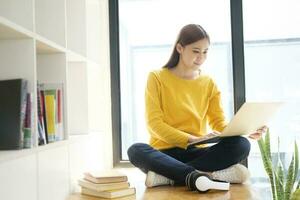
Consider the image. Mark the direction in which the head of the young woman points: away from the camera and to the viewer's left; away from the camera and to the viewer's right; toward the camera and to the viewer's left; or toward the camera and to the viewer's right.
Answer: toward the camera and to the viewer's right

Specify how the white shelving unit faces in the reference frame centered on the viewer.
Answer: facing the viewer and to the right of the viewer

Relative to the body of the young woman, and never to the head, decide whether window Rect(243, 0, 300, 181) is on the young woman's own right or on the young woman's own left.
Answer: on the young woman's own left

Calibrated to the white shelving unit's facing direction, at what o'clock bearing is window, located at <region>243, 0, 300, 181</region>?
The window is roughly at 10 o'clock from the white shelving unit.

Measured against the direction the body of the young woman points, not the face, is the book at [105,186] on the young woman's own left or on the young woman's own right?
on the young woman's own right

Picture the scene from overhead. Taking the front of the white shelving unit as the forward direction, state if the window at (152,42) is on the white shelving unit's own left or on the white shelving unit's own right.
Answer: on the white shelving unit's own left

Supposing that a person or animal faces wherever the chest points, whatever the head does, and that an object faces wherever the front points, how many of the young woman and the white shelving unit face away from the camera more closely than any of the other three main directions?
0
